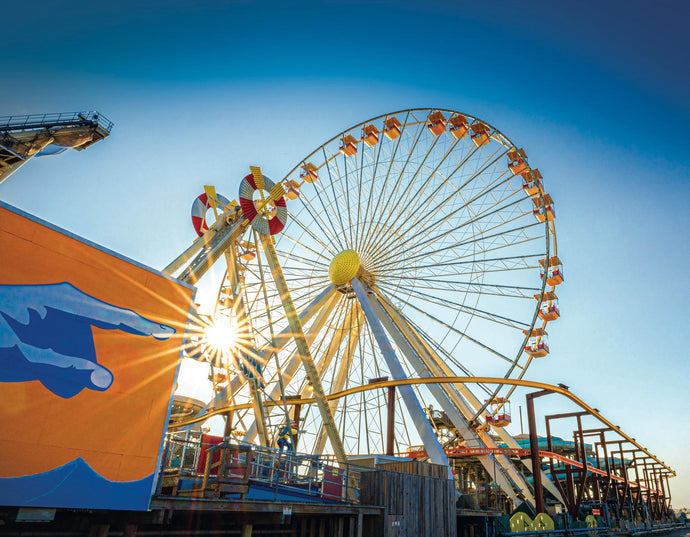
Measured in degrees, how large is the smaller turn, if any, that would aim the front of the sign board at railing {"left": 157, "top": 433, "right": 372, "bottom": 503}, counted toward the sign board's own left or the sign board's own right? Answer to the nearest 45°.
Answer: approximately 90° to the sign board's own left
